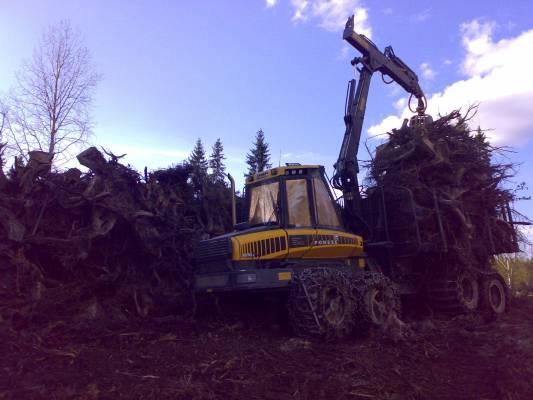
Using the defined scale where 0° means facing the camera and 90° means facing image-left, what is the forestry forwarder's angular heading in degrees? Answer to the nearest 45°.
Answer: approximately 45°

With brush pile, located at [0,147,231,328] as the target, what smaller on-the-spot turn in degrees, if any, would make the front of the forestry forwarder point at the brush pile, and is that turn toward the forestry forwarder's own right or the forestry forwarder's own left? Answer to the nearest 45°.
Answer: approximately 45° to the forestry forwarder's own right
